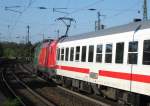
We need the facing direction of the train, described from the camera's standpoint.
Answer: facing away from the viewer and to the left of the viewer
